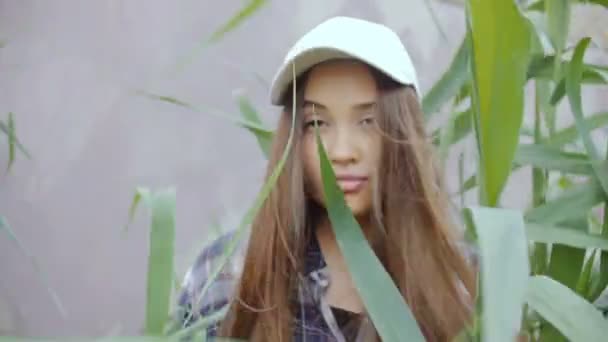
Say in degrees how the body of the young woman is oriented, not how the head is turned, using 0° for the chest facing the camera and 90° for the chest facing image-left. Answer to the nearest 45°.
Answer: approximately 0°
